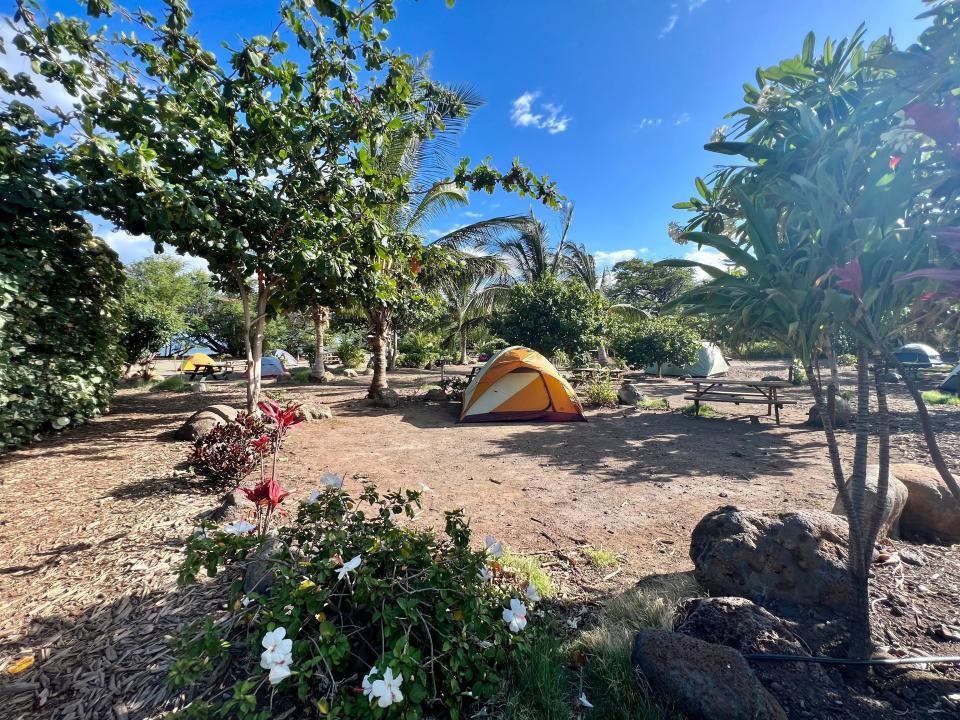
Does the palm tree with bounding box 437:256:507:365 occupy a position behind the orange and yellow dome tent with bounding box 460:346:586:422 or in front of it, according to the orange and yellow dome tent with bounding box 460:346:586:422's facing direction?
behind

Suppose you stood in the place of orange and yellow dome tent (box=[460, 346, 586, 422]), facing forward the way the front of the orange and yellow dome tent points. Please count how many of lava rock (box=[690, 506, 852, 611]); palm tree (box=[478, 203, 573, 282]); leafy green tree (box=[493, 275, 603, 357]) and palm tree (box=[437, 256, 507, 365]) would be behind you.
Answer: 3

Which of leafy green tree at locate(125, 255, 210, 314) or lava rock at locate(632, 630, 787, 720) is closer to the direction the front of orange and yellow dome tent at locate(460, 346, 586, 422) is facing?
the lava rock

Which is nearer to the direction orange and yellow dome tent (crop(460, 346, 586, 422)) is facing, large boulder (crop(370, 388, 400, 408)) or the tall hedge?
the tall hedge

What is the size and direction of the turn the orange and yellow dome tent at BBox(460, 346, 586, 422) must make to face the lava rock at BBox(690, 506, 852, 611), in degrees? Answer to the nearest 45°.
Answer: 0° — it already faces it

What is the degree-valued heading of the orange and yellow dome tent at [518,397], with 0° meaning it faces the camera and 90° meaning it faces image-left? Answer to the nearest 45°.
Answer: approximately 0°

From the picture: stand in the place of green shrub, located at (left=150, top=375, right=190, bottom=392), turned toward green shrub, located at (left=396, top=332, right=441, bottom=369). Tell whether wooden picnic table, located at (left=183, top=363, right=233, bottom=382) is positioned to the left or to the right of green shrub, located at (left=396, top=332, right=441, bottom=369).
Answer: left

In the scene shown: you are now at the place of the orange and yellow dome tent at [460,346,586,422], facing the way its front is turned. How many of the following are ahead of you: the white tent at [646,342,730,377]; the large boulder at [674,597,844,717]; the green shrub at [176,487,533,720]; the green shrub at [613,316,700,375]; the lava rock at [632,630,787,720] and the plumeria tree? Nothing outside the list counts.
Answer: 4

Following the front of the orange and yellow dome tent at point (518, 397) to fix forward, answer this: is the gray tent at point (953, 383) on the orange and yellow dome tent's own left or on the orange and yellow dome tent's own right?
on the orange and yellow dome tent's own left

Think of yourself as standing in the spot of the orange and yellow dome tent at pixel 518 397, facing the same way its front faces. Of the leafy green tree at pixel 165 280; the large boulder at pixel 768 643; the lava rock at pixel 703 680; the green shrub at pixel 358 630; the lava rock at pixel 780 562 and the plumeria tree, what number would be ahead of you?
5

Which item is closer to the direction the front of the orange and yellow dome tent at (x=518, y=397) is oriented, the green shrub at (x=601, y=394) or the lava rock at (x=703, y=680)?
the lava rock

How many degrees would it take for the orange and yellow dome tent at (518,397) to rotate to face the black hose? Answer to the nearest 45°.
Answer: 0° — it already faces it
